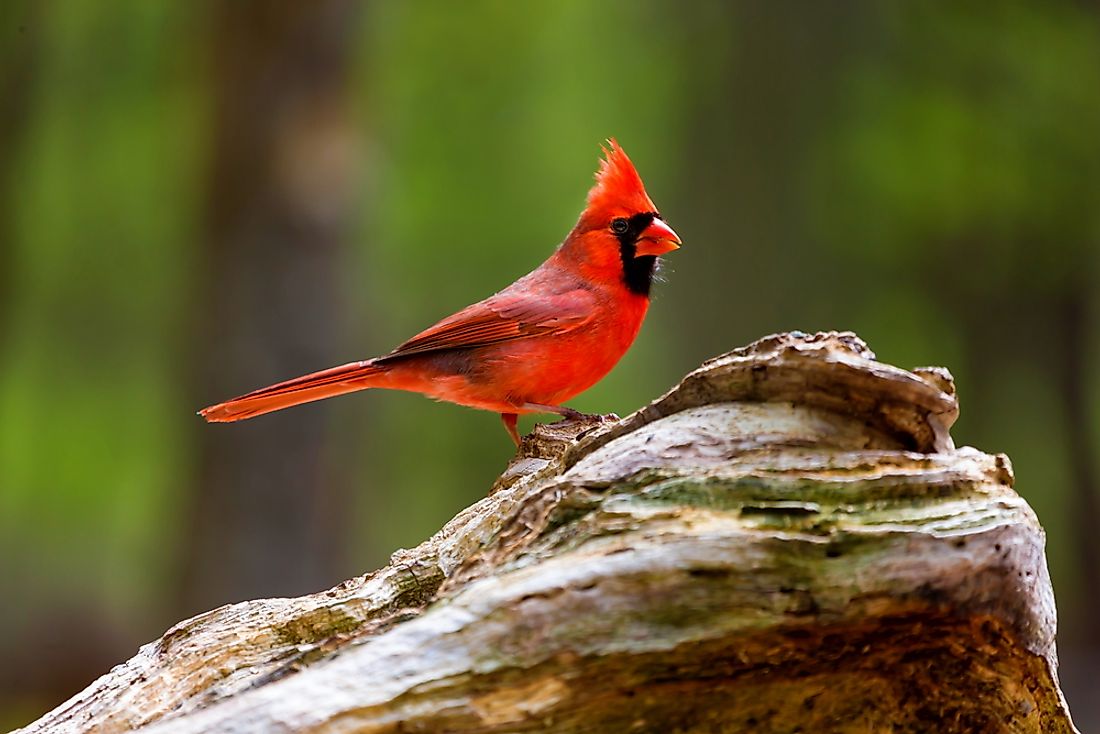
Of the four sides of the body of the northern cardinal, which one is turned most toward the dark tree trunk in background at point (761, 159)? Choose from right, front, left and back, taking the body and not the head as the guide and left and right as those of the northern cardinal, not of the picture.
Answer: left

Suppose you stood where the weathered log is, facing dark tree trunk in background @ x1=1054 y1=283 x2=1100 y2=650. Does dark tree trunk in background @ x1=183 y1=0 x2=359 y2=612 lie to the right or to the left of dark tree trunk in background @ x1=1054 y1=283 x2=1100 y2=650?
left

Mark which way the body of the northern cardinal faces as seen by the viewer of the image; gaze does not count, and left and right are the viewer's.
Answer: facing to the right of the viewer

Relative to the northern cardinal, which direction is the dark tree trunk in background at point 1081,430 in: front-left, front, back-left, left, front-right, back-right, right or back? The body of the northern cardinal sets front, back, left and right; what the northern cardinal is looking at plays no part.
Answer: front-left

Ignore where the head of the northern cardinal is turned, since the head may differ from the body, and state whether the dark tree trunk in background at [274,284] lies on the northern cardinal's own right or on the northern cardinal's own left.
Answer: on the northern cardinal's own left
